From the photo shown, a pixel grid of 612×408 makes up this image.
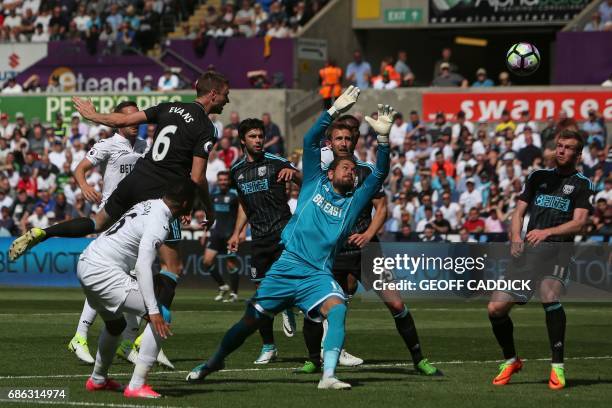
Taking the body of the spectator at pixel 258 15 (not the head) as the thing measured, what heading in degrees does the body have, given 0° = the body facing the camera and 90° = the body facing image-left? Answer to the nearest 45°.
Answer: approximately 0°

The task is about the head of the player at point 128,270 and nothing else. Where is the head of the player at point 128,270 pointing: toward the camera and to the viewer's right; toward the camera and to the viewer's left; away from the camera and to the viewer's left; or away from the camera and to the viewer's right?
away from the camera and to the viewer's right

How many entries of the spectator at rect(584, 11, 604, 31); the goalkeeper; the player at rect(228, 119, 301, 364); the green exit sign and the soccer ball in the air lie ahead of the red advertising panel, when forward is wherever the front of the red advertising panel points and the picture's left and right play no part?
3

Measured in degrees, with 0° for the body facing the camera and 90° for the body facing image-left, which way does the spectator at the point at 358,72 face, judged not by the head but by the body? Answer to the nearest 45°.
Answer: approximately 0°

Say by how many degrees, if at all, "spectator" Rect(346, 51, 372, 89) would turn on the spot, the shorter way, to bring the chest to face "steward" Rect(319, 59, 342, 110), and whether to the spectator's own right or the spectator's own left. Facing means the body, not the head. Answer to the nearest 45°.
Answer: approximately 45° to the spectator's own right

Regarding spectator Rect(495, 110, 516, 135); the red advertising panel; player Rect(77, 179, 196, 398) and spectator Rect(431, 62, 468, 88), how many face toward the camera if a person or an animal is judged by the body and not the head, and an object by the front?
3
